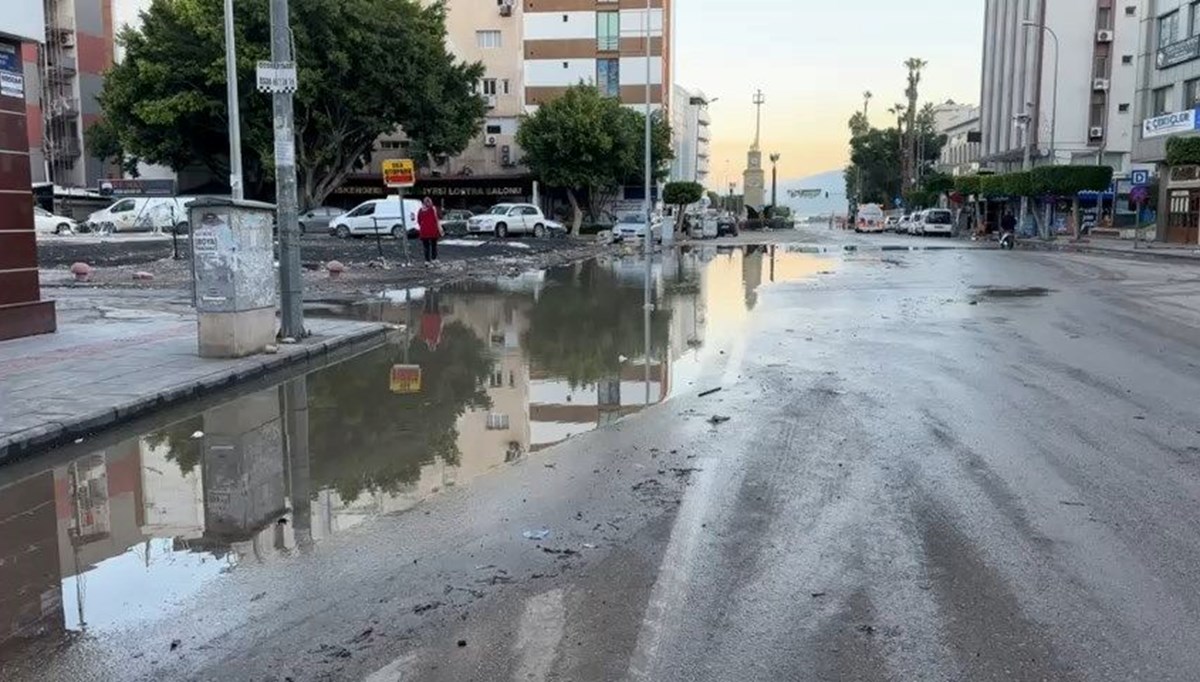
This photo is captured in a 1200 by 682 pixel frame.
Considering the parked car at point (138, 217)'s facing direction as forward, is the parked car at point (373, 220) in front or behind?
behind

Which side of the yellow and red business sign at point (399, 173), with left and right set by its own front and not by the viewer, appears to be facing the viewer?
front

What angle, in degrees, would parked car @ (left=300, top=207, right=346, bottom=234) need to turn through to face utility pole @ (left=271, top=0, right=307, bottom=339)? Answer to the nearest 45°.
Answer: approximately 90° to its left

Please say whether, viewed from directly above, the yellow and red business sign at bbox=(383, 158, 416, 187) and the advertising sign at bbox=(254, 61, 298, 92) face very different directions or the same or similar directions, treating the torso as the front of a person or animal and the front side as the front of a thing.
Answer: same or similar directions

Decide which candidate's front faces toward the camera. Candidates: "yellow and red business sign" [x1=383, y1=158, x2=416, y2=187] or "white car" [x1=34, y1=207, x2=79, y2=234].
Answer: the yellow and red business sign

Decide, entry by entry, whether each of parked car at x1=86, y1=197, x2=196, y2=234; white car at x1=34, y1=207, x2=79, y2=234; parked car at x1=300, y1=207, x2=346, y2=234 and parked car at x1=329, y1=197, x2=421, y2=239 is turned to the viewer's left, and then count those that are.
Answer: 3

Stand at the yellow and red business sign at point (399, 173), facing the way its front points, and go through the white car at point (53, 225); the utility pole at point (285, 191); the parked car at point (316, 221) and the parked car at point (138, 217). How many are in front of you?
1

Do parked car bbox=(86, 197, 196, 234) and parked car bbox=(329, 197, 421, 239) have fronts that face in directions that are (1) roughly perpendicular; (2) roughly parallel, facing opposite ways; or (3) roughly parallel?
roughly parallel

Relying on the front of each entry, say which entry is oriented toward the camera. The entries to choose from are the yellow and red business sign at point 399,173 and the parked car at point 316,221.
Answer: the yellow and red business sign

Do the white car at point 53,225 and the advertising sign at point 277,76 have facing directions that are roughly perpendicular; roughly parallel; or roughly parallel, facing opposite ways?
roughly perpendicular

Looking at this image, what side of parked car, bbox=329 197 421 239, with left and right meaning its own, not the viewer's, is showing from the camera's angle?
left

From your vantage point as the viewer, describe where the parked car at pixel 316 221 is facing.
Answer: facing to the left of the viewer

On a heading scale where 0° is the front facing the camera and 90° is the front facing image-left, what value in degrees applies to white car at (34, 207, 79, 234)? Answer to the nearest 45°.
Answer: approximately 270°

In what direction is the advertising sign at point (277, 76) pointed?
toward the camera

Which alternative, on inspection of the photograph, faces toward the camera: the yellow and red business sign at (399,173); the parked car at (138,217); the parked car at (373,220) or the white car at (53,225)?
the yellow and red business sign
